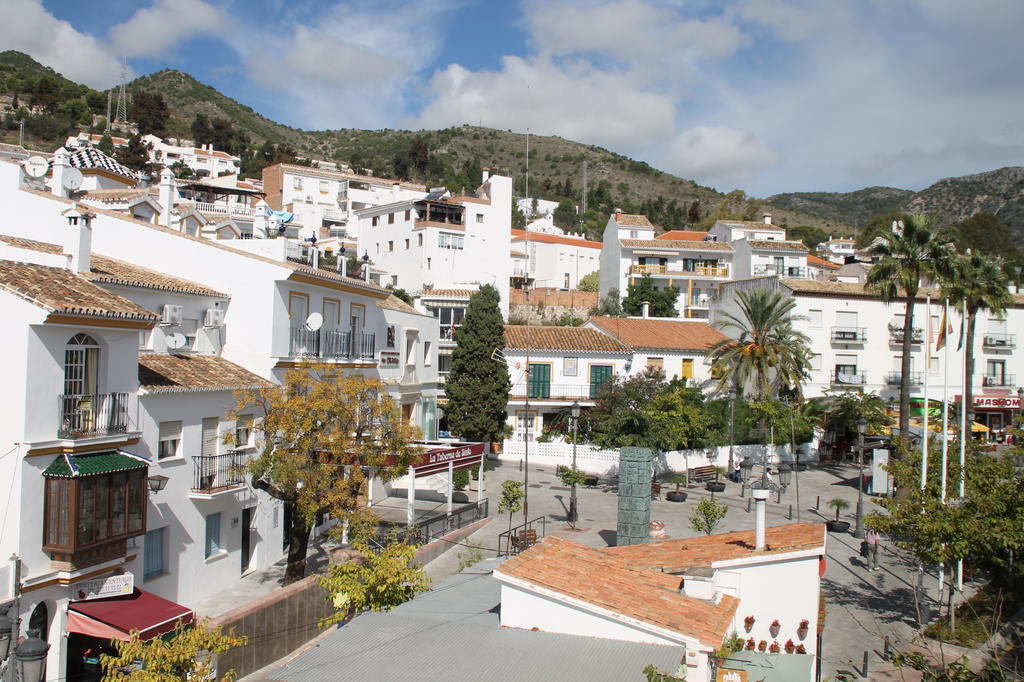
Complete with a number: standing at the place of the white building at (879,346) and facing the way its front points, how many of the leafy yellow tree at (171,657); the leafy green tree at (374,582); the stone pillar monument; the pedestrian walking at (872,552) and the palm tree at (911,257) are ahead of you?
5

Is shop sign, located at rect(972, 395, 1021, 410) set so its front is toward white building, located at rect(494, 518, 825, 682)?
yes

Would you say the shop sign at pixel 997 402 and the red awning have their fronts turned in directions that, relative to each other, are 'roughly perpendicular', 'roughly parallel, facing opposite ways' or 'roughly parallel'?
roughly perpendicular

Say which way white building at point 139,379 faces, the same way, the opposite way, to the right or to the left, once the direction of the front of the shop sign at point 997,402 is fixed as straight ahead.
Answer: to the left

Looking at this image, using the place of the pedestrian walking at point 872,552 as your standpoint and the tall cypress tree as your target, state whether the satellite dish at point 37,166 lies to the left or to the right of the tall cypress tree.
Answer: left

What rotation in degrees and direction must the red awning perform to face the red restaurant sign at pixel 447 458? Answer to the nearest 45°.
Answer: approximately 90° to its left

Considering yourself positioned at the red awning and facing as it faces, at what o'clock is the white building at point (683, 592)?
The white building is roughly at 12 o'clock from the red awning.

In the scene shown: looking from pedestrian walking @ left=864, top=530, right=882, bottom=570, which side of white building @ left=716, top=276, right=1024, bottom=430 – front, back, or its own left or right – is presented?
front

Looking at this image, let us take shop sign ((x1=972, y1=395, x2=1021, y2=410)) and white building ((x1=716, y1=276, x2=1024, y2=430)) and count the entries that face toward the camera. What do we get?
2

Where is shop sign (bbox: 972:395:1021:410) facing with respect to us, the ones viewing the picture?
facing the viewer

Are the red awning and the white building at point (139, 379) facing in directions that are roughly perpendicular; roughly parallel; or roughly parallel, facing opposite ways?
roughly parallel

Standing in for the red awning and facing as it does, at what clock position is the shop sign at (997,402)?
The shop sign is roughly at 10 o'clock from the red awning.

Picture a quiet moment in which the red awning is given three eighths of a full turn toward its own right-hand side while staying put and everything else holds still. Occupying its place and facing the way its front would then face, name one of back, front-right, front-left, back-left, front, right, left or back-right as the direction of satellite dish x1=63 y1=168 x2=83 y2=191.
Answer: right

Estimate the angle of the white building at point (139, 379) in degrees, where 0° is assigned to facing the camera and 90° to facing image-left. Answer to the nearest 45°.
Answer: approximately 315°

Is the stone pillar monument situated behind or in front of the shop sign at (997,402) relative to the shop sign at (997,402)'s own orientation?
in front

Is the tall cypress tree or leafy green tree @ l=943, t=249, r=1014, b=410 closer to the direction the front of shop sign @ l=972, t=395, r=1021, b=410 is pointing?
the leafy green tree

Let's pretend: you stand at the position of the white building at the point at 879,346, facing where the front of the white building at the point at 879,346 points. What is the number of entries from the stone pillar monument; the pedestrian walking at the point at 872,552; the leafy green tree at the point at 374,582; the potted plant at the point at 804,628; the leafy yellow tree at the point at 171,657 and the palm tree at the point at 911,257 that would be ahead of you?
6
